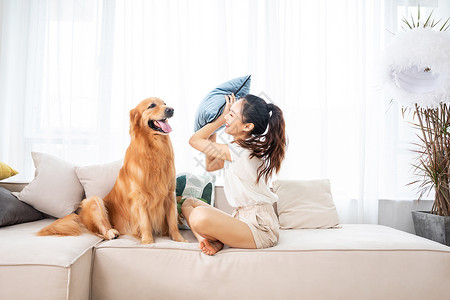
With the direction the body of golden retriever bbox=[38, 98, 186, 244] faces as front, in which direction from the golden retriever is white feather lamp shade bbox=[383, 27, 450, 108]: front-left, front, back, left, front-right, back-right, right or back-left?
front-left

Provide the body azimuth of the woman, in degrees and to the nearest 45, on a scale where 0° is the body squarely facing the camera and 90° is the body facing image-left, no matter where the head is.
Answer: approximately 90°

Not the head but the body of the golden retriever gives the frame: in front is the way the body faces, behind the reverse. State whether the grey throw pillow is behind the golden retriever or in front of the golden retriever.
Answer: behind

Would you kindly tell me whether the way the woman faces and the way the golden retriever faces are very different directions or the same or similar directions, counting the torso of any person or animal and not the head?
very different directions

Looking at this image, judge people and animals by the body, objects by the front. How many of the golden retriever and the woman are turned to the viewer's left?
1

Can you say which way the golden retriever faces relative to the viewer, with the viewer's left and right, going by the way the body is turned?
facing the viewer and to the right of the viewer

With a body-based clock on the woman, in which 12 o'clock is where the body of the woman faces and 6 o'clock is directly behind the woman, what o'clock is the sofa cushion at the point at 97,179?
The sofa cushion is roughly at 1 o'clock from the woman.

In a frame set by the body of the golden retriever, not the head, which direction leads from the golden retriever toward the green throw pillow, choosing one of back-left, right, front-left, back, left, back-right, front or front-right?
left

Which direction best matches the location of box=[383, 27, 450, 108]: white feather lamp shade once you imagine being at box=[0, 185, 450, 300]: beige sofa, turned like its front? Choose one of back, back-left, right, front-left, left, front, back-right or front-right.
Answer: back-left

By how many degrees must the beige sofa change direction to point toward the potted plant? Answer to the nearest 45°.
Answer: approximately 135° to its left

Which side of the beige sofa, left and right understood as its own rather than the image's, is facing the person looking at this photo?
front
